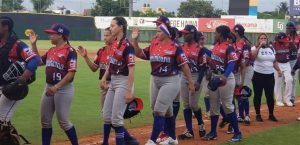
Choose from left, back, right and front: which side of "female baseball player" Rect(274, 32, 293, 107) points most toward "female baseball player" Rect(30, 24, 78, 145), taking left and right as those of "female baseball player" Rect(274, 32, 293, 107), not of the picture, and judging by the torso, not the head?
front

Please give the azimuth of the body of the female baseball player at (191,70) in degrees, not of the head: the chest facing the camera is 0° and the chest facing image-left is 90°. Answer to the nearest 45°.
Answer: approximately 45°

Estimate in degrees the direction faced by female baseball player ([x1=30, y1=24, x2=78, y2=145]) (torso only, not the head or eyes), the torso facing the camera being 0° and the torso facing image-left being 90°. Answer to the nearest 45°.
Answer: approximately 45°

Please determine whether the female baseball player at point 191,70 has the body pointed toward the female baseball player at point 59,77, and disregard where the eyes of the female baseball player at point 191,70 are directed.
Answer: yes

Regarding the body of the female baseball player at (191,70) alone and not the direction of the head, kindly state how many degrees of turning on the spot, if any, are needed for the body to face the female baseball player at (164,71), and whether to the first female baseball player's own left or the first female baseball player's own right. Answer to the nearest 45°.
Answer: approximately 45° to the first female baseball player's own left

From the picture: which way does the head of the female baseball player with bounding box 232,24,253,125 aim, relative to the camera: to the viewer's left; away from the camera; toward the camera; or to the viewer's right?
to the viewer's left

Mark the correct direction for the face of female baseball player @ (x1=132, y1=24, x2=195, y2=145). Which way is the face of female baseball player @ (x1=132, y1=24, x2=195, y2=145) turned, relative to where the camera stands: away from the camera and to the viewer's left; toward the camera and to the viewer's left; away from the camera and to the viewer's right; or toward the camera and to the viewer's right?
toward the camera and to the viewer's left

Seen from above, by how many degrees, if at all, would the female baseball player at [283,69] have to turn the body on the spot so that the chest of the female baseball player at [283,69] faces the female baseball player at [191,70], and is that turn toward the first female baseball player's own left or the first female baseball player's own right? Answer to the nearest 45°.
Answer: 0° — they already face them

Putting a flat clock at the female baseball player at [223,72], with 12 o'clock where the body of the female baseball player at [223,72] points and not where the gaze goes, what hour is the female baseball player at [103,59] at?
the female baseball player at [103,59] is roughly at 1 o'clock from the female baseball player at [223,72].

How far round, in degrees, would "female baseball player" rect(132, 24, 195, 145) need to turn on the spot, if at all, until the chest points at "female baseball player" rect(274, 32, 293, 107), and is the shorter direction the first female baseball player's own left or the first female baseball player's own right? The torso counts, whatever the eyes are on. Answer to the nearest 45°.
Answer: approximately 180°

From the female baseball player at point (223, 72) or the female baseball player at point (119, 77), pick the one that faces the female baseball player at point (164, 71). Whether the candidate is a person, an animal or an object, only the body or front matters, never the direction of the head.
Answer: the female baseball player at point (223, 72)

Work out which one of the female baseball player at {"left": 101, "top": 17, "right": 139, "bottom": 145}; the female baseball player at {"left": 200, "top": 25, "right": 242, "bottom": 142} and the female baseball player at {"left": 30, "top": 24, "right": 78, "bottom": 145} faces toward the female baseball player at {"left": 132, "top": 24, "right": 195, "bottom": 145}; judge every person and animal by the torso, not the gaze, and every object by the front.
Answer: the female baseball player at {"left": 200, "top": 25, "right": 242, "bottom": 142}

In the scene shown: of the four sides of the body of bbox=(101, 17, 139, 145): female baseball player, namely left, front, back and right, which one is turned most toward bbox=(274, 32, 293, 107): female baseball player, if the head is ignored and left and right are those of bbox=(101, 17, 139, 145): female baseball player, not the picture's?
back

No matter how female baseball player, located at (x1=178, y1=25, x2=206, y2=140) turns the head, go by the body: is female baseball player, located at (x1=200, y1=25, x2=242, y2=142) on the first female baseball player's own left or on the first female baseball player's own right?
on the first female baseball player's own left
